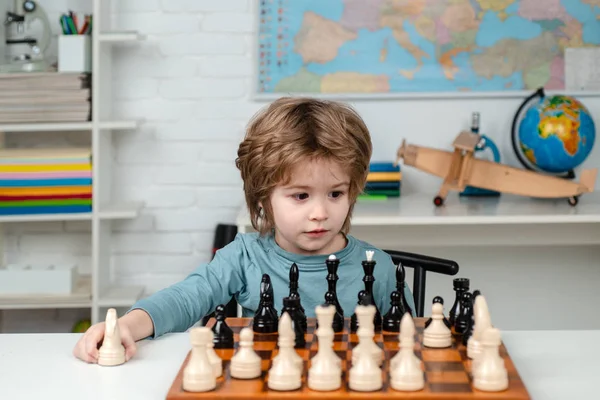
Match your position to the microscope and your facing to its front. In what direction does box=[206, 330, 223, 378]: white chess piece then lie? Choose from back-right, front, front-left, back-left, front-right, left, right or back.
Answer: left

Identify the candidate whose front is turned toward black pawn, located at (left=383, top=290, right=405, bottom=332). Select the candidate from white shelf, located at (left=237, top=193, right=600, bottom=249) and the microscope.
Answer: the white shelf

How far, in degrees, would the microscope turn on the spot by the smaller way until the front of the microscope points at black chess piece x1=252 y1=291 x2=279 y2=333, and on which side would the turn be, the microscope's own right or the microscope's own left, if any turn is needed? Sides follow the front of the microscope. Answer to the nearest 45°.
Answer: approximately 90° to the microscope's own left

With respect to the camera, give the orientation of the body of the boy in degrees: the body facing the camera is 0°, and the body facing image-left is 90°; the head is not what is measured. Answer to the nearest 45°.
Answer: approximately 0°

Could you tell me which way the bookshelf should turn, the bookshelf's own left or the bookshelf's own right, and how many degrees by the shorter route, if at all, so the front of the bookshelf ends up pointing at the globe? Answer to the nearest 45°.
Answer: approximately 90° to the bookshelf's own left

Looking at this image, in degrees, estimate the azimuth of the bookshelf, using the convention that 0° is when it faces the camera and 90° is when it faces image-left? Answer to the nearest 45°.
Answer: approximately 0°

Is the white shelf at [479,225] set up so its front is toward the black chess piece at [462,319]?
yes
